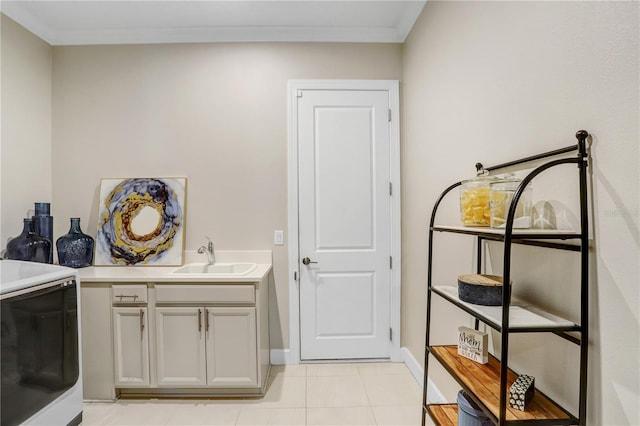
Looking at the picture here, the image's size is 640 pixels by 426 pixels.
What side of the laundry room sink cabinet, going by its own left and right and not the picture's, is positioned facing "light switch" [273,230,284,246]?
left

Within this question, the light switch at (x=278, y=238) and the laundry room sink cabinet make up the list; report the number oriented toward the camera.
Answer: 2

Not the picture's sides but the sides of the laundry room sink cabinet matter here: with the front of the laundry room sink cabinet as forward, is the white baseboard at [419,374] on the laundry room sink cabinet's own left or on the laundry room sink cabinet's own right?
on the laundry room sink cabinet's own left

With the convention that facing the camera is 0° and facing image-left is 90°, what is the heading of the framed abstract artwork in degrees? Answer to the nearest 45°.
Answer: approximately 0°

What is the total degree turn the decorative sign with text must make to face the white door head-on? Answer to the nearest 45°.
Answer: approximately 90° to its right

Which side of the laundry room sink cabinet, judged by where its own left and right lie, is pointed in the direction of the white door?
left

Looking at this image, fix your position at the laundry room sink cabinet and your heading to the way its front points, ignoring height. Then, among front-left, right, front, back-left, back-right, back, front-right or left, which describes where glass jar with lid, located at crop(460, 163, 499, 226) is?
front-left

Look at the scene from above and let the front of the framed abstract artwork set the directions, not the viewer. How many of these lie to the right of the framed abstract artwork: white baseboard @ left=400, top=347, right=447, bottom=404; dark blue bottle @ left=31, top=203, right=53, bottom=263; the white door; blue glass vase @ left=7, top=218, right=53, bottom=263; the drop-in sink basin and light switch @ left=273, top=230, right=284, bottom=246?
2

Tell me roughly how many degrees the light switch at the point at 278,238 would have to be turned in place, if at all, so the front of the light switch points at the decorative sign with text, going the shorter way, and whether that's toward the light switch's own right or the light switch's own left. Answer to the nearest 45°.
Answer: approximately 45° to the light switch's own left

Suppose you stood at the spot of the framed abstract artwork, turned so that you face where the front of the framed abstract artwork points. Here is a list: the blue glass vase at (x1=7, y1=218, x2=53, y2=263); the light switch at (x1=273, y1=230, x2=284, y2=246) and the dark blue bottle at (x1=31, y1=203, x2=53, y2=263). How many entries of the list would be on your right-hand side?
2

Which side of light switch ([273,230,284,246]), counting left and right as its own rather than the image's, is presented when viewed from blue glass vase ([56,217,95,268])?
right
